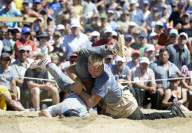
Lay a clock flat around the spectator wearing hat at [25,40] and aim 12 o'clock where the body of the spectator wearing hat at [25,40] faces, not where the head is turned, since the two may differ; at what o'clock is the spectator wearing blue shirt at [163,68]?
the spectator wearing blue shirt at [163,68] is roughly at 10 o'clock from the spectator wearing hat at [25,40].

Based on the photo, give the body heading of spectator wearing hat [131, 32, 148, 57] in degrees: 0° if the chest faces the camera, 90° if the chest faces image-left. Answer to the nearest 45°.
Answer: approximately 0°

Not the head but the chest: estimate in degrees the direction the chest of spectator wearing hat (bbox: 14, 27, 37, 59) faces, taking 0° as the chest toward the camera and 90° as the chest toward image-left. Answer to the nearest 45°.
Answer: approximately 0°

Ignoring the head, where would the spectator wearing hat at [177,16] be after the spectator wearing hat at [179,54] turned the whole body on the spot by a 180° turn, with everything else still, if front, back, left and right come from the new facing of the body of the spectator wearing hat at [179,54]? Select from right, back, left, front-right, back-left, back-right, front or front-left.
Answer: front

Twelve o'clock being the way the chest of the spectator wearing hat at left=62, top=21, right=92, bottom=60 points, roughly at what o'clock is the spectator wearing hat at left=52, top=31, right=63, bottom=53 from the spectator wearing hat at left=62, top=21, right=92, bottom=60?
the spectator wearing hat at left=52, top=31, right=63, bottom=53 is roughly at 3 o'clock from the spectator wearing hat at left=62, top=21, right=92, bottom=60.

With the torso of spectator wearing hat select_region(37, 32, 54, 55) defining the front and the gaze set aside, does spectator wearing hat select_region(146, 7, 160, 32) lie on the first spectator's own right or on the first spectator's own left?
on the first spectator's own left
